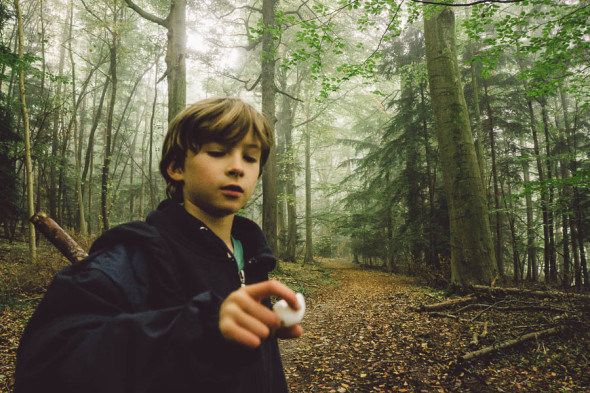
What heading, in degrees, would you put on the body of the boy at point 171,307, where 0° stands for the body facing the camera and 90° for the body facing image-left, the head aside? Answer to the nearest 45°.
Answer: approximately 315°

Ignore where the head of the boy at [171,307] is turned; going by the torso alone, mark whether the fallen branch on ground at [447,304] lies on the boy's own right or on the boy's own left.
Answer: on the boy's own left

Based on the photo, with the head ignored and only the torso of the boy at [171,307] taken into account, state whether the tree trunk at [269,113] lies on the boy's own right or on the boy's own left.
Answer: on the boy's own left

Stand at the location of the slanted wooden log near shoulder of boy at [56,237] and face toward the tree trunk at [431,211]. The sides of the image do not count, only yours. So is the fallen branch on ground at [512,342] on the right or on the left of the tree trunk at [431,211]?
right

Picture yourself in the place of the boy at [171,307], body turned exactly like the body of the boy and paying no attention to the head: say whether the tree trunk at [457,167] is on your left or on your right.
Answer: on your left
